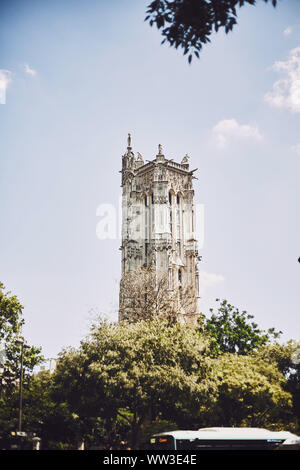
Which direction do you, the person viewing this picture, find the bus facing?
facing the viewer and to the left of the viewer

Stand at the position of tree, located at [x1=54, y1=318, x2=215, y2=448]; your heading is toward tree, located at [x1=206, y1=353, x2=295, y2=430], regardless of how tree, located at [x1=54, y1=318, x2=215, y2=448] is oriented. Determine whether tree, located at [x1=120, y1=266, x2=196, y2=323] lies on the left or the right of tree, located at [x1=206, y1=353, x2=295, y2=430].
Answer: left

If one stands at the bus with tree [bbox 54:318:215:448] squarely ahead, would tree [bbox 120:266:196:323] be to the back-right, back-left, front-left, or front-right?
front-right

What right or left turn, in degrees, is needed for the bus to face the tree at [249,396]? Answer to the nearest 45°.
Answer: approximately 135° to its right

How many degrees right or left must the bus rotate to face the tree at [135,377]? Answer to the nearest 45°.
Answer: approximately 90° to its right

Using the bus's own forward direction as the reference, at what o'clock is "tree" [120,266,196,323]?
The tree is roughly at 4 o'clock from the bus.

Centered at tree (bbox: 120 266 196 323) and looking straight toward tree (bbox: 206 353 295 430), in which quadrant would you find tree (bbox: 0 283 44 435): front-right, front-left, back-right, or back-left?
front-right

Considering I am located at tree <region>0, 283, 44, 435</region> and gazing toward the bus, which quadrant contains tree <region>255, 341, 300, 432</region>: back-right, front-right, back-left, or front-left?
front-left
